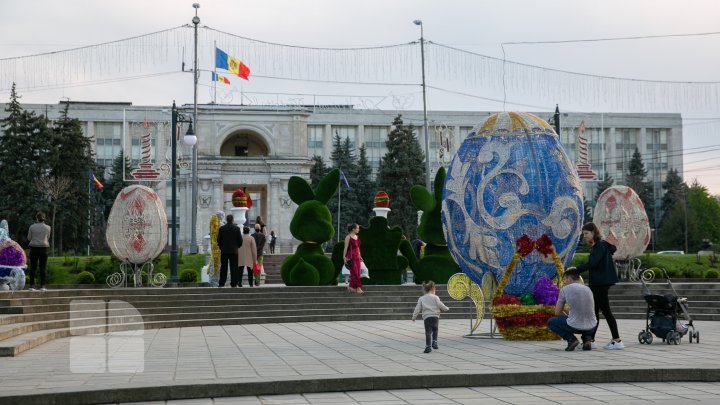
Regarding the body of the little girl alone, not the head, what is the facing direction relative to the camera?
away from the camera

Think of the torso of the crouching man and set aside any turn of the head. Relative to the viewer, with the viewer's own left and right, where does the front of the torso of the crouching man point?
facing away from the viewer and to the left of the viewer

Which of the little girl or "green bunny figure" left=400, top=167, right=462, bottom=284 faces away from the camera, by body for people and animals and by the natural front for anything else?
the little girl

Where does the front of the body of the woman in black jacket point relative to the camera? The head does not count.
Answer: to the viewer's left

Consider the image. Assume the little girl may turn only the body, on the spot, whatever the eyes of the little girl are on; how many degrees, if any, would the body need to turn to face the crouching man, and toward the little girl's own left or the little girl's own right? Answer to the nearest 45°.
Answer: approximately 90° to the little girl's own right
